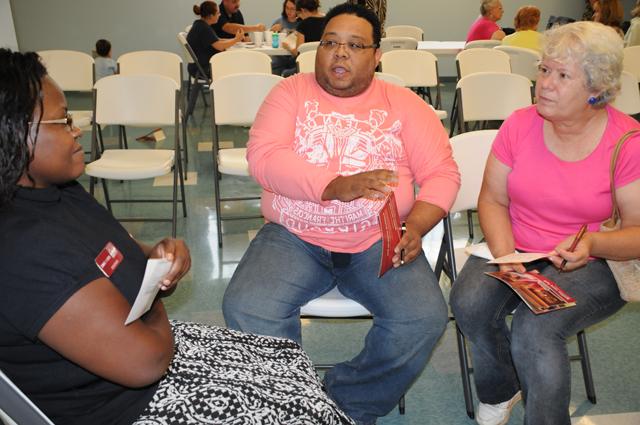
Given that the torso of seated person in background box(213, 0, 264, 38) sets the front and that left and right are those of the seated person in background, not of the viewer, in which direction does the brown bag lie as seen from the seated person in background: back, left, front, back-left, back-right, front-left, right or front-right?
front-right

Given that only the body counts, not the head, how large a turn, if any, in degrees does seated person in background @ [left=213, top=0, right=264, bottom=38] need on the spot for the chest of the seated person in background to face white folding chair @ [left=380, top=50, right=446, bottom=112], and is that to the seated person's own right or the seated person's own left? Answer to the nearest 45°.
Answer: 0° — they already face it

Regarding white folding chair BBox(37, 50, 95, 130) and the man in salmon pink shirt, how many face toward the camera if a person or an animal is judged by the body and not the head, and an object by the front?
2

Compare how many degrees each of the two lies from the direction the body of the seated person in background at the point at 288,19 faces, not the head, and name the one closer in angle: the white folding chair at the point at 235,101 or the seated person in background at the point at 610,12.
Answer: the white folding chair

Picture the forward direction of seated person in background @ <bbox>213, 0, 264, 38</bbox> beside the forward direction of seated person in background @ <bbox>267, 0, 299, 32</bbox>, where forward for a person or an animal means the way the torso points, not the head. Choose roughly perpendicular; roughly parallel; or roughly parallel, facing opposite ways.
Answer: roughly perpendicular

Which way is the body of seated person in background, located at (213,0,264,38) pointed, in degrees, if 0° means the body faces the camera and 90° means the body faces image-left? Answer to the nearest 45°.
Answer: approximately 315°
